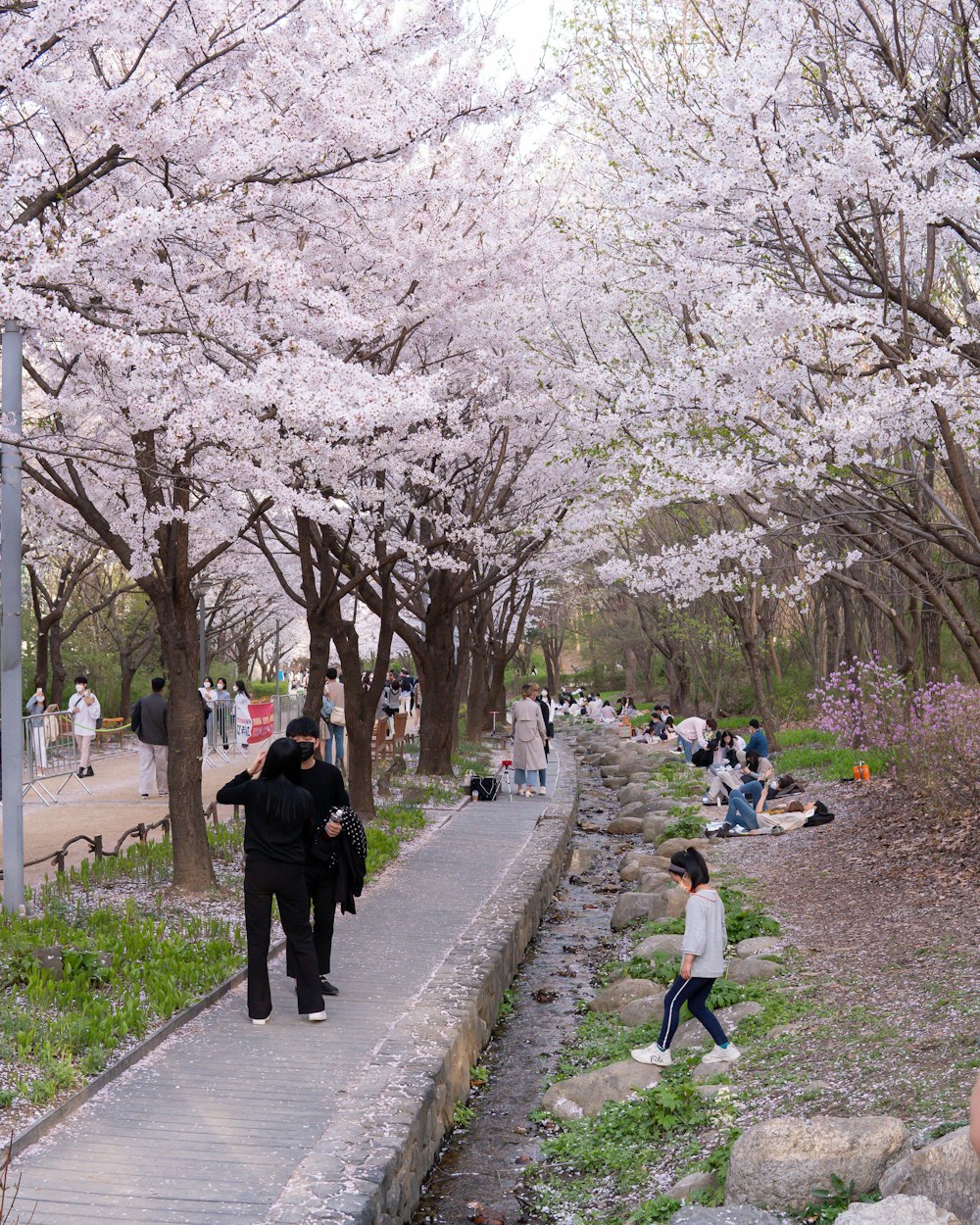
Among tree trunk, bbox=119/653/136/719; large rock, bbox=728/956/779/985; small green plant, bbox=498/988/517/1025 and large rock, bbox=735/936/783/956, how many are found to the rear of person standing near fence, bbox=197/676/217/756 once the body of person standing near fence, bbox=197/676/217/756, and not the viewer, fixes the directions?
1

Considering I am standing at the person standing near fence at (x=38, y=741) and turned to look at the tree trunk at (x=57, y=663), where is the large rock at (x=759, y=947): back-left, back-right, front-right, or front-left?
back-right

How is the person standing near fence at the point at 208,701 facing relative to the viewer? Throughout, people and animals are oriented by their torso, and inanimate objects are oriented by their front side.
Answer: toward the camera

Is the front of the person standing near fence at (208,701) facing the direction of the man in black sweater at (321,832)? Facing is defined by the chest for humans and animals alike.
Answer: yes

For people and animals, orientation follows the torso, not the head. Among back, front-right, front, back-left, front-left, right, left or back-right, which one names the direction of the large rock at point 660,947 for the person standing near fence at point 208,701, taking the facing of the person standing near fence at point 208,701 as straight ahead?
front

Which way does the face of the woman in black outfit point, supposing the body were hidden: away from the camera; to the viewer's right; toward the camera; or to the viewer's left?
away from the camera
